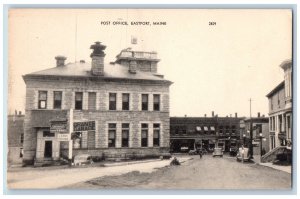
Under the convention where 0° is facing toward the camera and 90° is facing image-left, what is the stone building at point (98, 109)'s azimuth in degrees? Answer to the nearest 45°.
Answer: approximately 0°

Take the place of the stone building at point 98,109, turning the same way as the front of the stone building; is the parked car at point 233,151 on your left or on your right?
on your left

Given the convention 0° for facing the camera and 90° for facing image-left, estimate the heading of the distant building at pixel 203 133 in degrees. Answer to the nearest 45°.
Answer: approximately 0°

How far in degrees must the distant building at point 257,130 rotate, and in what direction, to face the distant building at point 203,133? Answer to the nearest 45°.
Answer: approximately 90° to its right

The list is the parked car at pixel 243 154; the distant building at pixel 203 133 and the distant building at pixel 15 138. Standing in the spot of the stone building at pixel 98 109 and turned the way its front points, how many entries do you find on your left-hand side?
2
